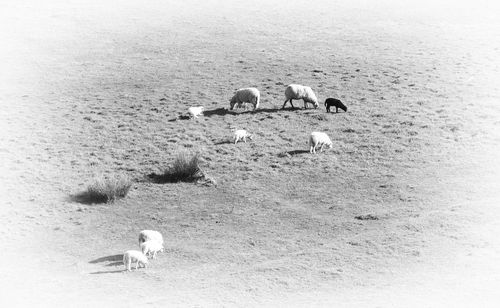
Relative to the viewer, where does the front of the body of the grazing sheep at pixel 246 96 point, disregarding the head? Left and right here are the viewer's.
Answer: facing to the left of the viewer

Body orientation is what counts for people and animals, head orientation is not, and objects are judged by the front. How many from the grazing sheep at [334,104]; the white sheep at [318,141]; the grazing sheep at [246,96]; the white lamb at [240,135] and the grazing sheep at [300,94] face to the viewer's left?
1

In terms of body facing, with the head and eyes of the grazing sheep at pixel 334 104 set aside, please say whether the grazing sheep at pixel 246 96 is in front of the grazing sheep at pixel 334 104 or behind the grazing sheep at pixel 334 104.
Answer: behind

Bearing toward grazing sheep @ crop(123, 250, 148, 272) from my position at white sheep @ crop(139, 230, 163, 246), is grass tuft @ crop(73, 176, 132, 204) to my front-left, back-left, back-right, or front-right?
back-right

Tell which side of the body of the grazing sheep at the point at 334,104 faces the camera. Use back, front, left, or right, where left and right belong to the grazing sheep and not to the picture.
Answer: right

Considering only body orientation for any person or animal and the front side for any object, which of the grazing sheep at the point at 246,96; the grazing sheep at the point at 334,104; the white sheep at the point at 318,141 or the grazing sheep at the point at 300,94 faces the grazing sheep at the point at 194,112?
the grazing sheep at the point at 246,96

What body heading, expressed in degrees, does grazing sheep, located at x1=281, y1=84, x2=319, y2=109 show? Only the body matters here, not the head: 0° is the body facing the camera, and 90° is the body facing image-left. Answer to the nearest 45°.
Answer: approximately 270°

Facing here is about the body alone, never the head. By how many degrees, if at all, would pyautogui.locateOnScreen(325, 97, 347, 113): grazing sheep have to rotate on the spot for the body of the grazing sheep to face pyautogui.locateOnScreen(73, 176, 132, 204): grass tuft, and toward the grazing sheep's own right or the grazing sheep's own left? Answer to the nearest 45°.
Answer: approximately 135° to the grazing sheep's own right

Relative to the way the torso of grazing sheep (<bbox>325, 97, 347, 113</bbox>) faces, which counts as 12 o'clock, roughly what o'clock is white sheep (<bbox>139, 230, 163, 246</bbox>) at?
The white sheep is roughly at 4 o'clock from the grazing sheep.

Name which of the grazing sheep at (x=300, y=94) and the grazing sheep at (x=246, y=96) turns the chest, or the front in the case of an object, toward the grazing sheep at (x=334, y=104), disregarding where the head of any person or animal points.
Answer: the grazing sheep at (x=300, y=94)
